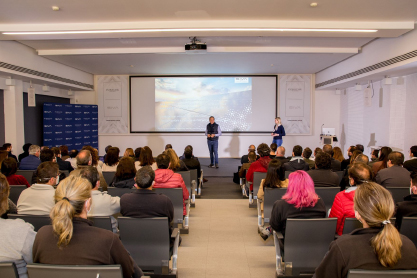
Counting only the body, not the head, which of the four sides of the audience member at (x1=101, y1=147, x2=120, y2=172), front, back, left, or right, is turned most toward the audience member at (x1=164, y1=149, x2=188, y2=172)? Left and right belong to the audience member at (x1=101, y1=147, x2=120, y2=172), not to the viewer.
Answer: right

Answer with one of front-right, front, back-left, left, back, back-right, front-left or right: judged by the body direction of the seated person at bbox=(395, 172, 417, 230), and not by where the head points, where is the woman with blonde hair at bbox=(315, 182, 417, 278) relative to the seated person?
back-left

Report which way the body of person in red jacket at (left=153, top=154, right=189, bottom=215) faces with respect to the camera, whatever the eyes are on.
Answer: away from the camera

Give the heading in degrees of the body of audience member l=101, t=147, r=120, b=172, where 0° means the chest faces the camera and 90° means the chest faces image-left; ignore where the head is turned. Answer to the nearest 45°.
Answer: approximately 180°

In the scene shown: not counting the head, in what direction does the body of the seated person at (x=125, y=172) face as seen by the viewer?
away from the camera

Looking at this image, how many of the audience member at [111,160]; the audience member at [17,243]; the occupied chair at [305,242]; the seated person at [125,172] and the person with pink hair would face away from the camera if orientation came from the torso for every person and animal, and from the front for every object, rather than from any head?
5

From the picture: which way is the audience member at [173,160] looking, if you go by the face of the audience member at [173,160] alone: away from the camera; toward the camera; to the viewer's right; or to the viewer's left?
away from the camera

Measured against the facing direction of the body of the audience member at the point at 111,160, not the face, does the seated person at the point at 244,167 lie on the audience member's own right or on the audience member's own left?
on the audience member's own right

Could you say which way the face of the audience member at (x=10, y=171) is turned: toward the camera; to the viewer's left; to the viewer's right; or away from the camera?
away from the camera

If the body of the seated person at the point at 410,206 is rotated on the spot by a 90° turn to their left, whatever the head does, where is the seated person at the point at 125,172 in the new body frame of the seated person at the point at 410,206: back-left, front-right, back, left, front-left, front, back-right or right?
front-right

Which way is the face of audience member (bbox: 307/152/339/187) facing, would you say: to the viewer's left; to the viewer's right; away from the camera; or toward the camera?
away from the camera

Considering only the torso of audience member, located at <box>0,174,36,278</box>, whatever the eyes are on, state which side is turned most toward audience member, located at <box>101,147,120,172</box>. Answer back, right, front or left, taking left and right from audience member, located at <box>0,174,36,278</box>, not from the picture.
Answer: front

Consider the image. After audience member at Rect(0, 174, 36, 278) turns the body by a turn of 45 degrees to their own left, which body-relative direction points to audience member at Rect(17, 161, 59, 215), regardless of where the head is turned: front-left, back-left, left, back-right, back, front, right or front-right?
front-right

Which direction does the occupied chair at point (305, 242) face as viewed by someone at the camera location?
facing away from the viewer

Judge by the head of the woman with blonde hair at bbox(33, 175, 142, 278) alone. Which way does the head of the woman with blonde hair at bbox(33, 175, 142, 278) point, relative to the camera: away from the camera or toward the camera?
away from the camera

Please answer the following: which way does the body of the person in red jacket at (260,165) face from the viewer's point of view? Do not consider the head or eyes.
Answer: away from the camera

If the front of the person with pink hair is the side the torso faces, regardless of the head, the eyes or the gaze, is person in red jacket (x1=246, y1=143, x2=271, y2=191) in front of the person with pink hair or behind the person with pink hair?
in front

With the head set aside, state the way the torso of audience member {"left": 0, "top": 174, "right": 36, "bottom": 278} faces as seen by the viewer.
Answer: away from the camera

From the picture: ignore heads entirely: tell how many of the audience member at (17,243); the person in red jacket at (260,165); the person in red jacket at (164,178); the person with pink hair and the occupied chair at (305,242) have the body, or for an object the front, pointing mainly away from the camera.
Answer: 5

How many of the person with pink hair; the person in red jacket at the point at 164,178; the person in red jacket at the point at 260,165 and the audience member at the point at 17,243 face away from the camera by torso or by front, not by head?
4

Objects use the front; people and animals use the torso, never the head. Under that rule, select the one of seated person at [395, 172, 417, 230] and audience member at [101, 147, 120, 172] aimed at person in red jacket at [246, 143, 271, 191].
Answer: the seated person

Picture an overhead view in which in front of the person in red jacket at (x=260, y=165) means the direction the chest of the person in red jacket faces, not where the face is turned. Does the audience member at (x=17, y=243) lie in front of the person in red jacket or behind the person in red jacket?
behind

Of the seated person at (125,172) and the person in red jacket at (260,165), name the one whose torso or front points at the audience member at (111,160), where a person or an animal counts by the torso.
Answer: the seated person
